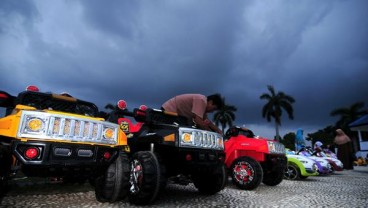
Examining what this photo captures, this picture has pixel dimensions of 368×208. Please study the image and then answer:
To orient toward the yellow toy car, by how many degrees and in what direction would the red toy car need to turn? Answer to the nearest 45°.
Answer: approximately 90° to its right

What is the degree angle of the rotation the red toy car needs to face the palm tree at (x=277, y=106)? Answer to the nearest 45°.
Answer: approximately 135° to its left

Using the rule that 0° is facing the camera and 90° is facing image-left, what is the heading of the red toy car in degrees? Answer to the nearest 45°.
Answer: approximately 315°

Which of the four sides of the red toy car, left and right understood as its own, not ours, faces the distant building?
left
